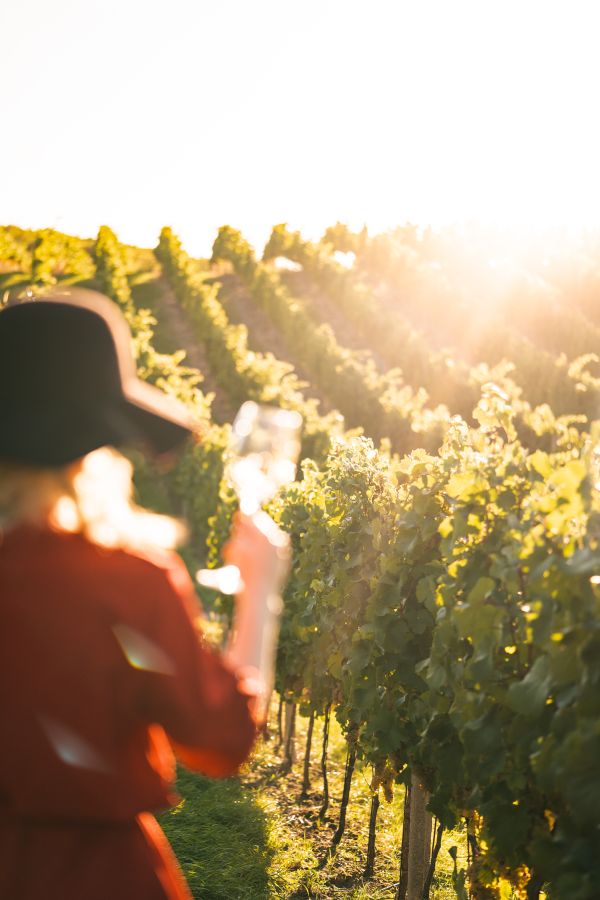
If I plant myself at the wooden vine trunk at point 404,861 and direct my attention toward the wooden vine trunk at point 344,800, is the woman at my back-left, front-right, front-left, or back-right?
back-left

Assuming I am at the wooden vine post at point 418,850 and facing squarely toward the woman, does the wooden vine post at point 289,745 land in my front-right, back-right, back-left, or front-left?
back-right

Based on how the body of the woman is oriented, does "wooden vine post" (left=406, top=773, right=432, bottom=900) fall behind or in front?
in front

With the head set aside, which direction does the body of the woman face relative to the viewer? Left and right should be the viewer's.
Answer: facing away from the viewer and to the right of the viewer

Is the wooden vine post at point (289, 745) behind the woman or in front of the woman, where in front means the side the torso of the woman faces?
in front

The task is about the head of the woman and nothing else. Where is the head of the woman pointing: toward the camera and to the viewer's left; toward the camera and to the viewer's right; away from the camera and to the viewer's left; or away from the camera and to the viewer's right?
away from the camera and to the viewer's right
